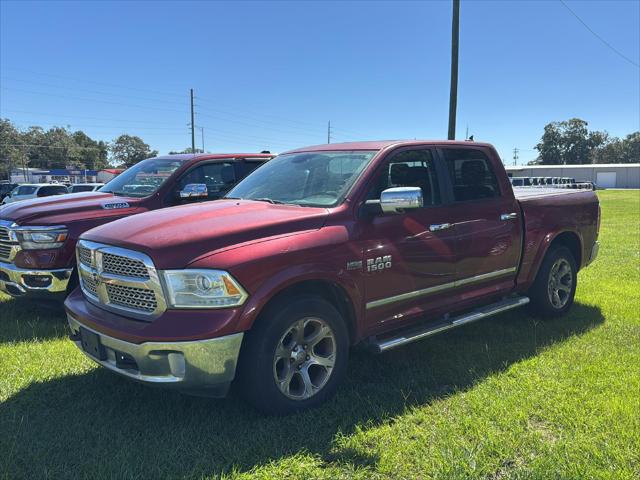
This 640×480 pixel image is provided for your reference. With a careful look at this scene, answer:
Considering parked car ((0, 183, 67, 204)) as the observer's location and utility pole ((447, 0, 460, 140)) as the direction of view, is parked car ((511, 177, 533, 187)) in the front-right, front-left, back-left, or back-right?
front-left

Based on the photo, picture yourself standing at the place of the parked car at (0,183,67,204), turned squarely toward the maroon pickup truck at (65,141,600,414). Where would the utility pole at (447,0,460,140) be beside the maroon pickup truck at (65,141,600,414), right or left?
left

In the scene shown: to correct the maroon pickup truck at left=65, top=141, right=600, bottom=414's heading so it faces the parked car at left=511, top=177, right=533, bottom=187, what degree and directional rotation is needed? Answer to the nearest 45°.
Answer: approximately 135° to its right

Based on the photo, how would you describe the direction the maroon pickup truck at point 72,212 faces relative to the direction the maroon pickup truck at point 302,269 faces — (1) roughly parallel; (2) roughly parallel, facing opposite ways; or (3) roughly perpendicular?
roughly parallel

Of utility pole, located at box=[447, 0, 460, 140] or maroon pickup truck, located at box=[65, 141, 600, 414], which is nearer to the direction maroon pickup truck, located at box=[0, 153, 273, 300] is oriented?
the maroon pickup truck

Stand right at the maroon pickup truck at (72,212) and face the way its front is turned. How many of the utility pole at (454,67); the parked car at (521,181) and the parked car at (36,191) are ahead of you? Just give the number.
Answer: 0

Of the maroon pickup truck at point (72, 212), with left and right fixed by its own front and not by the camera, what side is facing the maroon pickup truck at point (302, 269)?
left

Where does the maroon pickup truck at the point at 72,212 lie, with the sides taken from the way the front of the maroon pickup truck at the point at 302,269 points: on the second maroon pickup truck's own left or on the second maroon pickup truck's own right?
on the second maroon pickup truck's own right

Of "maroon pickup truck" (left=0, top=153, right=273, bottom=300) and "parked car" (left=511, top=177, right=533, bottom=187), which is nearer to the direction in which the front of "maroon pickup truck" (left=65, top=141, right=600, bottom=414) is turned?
the maroon pickup truck

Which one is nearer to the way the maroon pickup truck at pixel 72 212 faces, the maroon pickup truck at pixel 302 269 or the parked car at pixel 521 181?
the maroon pickup truck

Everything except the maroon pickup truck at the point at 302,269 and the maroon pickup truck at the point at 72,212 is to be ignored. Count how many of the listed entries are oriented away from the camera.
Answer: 0

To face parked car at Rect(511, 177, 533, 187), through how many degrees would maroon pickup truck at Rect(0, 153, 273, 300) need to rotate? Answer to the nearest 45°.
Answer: approximately 180°

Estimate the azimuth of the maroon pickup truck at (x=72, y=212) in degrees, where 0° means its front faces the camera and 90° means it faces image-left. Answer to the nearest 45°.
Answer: approximately 45°

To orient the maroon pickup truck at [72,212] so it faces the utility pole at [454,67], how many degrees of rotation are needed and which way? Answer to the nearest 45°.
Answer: approximately 180°

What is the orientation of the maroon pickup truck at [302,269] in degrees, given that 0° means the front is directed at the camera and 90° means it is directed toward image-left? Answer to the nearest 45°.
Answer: approximately 45°
